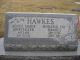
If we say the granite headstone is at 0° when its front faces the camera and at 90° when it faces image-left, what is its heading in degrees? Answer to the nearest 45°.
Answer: approximately 0°
